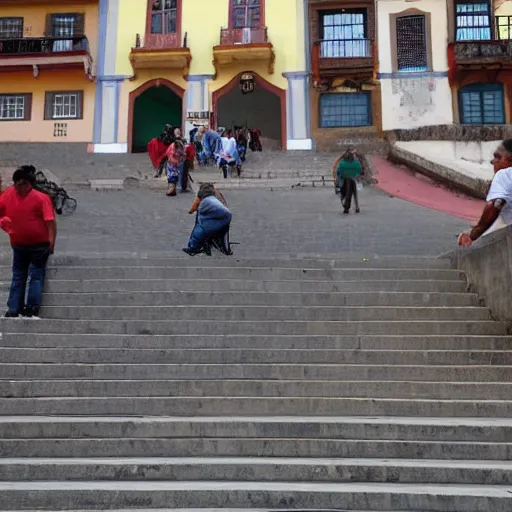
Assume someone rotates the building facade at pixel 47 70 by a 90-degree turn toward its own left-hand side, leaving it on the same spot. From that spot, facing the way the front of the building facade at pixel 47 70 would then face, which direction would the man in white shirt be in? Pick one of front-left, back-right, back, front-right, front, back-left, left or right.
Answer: right

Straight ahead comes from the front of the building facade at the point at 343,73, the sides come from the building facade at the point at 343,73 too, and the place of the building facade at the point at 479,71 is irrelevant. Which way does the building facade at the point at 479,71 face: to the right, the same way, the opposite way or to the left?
the same way

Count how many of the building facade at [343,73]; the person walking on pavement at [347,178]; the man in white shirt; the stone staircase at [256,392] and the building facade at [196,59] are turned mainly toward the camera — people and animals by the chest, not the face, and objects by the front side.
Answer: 4

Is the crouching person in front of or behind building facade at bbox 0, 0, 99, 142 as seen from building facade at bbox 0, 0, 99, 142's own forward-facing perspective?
in front

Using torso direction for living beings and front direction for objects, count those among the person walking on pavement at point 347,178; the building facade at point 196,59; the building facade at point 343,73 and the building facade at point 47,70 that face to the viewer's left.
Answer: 0

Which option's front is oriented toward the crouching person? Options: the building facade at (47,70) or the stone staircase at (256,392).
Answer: the building facade

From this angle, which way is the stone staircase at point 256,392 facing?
toward the camera

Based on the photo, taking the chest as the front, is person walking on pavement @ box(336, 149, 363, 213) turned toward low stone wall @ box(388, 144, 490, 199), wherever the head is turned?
no

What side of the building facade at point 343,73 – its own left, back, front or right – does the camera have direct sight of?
front

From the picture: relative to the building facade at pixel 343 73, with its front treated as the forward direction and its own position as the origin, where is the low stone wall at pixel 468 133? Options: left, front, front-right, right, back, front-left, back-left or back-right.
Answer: front-left

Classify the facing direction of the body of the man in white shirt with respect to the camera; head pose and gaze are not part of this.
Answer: to the viewer's left

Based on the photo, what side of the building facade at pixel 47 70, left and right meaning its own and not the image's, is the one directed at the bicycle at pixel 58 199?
front

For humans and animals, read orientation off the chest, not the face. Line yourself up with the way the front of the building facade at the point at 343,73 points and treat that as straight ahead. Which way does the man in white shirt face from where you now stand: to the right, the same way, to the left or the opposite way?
to the right

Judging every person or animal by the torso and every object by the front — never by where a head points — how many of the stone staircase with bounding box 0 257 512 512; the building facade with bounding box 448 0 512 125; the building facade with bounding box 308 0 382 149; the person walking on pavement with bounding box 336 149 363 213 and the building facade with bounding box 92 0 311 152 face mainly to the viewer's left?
0

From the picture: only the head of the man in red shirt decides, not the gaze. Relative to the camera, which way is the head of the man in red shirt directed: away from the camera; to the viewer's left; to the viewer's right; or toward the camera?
toward the camera

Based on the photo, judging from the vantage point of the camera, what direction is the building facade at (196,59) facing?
facing the viewer

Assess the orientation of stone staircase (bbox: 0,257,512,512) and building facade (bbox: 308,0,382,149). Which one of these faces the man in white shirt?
the building facade

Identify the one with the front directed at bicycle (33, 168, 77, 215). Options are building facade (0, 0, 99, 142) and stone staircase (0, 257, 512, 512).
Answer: the building facade

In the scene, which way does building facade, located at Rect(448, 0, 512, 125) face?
toward the camera

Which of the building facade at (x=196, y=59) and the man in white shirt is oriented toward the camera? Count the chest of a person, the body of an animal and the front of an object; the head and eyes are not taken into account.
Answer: the building facade
